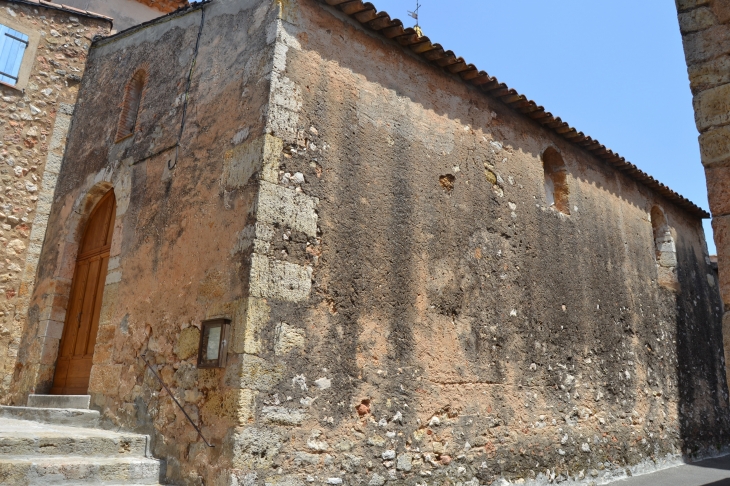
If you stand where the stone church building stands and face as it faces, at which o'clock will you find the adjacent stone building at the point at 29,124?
The adjacent stone building is roughly at 2 o'clock from the stone church building.

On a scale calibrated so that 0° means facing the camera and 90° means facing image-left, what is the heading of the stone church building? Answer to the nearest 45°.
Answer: approximately 45°
